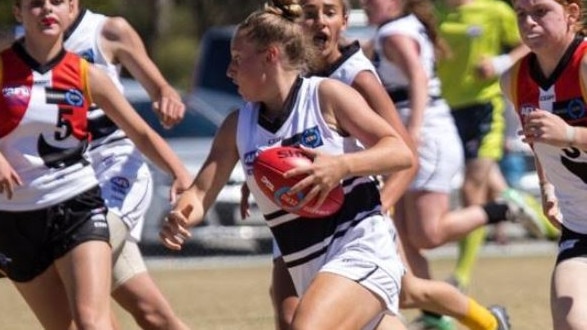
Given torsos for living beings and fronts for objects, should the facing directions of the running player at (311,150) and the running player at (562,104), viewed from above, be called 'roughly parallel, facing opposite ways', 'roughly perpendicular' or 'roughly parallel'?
roughly parallel

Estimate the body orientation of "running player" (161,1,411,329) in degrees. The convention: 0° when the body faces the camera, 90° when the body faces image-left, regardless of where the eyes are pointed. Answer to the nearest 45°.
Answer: approximately 45°

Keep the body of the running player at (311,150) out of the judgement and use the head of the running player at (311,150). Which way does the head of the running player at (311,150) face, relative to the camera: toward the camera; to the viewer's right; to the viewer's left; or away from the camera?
to the viewer's left

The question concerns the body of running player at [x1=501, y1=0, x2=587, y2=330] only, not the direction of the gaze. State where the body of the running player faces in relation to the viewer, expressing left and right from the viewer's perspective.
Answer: facing the viewer and to the left of the viewer

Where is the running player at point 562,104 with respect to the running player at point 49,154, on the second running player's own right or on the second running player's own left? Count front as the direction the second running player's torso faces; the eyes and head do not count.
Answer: on the second running player's own left

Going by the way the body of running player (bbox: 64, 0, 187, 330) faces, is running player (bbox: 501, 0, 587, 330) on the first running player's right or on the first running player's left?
on the first running player's left

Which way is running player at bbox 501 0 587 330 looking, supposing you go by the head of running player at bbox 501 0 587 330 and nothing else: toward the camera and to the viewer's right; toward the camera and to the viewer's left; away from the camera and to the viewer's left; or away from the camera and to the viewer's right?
toward the camera and to the viewer's left

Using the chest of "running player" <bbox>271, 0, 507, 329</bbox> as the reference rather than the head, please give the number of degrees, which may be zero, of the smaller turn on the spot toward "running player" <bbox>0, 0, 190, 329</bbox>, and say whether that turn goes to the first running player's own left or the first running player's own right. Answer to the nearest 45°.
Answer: approximately 45° to the first running player's own right

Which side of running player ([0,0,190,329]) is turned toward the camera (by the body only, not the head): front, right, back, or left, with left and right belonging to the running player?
front
